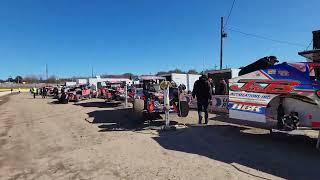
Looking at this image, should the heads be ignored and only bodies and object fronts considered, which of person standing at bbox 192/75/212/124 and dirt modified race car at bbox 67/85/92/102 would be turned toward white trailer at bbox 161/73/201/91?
the person standing

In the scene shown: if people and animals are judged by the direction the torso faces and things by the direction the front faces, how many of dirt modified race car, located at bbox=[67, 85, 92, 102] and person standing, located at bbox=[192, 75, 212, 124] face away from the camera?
1

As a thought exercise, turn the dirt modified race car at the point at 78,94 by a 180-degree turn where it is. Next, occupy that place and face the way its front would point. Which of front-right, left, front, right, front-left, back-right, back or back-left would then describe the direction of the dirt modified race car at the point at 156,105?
back-right

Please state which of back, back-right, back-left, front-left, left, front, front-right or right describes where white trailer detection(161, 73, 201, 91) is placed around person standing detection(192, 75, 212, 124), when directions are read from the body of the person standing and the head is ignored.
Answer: front

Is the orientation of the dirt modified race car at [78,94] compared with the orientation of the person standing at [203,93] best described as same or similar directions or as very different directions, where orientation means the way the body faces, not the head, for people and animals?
very different directions

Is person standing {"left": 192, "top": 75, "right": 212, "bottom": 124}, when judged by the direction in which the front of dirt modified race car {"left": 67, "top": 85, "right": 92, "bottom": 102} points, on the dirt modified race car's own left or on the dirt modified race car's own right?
on the dirt modified race car's own left

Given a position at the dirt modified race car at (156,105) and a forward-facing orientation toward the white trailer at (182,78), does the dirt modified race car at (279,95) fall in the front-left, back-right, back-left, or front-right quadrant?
back-right

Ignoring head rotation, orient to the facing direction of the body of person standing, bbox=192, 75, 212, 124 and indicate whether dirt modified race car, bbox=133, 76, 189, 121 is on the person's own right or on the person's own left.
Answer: on the person's own left

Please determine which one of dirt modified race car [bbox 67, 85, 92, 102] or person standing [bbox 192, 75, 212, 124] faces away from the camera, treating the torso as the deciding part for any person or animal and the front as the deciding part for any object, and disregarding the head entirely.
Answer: the person standing

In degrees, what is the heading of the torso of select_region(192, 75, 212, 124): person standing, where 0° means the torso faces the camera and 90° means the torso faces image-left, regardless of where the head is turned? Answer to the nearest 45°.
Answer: approximately 180°
